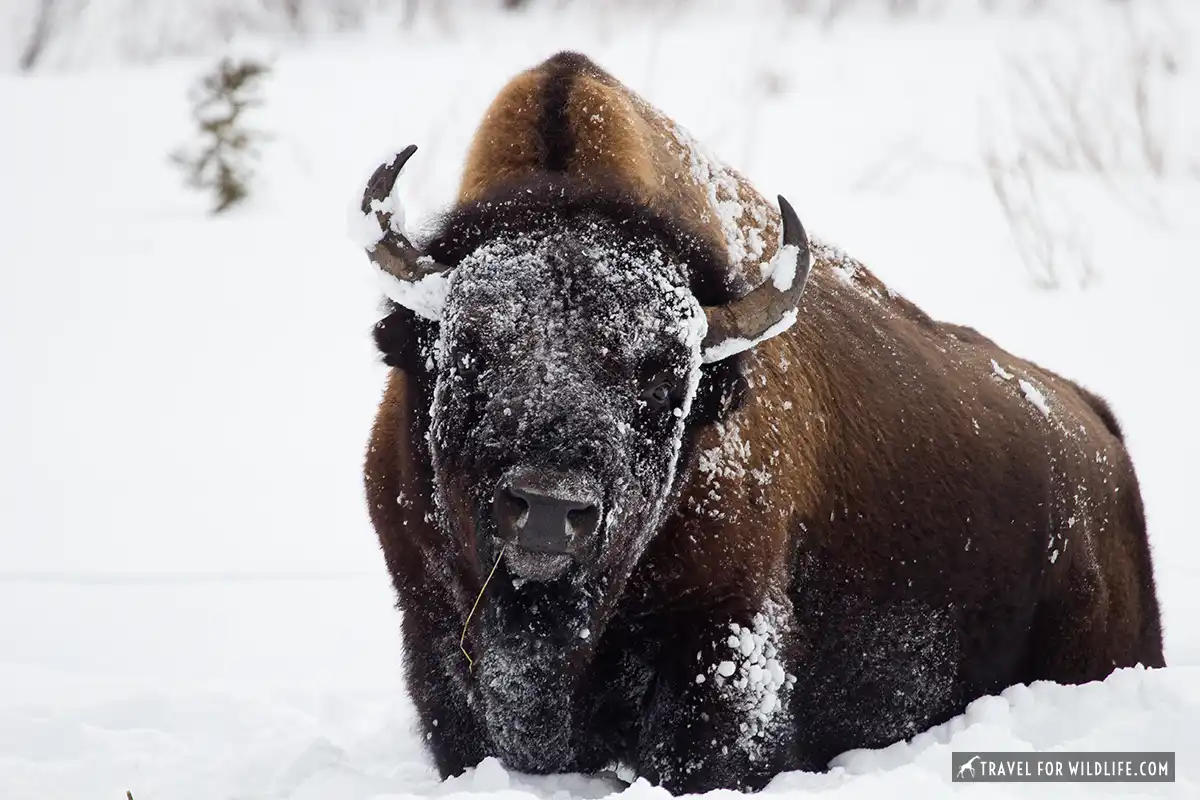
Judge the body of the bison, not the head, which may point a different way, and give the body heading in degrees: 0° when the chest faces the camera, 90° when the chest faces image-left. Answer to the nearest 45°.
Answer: approximately 45°

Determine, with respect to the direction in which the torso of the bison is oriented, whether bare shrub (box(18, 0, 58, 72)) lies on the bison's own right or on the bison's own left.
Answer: on the bison's own right

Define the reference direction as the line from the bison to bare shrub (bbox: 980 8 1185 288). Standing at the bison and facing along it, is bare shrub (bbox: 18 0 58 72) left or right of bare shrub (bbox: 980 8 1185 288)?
left

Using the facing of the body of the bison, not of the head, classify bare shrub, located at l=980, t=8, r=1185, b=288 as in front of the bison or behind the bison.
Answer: behind

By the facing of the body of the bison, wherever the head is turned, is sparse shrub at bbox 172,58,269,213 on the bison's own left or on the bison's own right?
on the bison's own right
